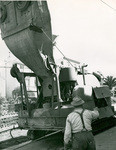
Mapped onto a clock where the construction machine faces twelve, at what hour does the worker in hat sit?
The worker in hat is roughly at 10 o'clock from the construction machine.

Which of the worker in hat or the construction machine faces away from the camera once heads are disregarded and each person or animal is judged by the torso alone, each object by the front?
the worker in hat

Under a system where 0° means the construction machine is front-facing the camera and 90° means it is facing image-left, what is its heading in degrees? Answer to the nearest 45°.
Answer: approximately 45°

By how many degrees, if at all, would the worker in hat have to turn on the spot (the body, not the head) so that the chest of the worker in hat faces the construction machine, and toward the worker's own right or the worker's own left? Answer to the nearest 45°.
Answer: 0° — they already face it

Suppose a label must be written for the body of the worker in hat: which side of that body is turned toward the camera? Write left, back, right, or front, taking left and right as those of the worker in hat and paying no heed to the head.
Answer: back

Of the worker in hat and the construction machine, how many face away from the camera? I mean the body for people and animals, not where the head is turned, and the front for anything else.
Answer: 1
